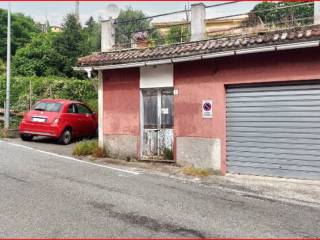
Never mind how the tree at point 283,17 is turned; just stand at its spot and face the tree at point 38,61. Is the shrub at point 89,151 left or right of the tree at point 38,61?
left

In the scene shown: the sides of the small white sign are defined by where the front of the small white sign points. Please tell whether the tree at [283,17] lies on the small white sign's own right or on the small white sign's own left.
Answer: on the small white sign's own left

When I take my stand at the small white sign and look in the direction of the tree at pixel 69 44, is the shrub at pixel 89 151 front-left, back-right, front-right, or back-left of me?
front-left

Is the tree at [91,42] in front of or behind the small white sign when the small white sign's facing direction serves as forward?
behind

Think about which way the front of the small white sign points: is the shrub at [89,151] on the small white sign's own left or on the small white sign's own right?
on the small white sign's own right

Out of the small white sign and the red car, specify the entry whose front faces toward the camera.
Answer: the small white sign

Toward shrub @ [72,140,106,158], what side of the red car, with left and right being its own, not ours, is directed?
right

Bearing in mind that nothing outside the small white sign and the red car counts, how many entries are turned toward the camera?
1

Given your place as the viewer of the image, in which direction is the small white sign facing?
facing the viewer
